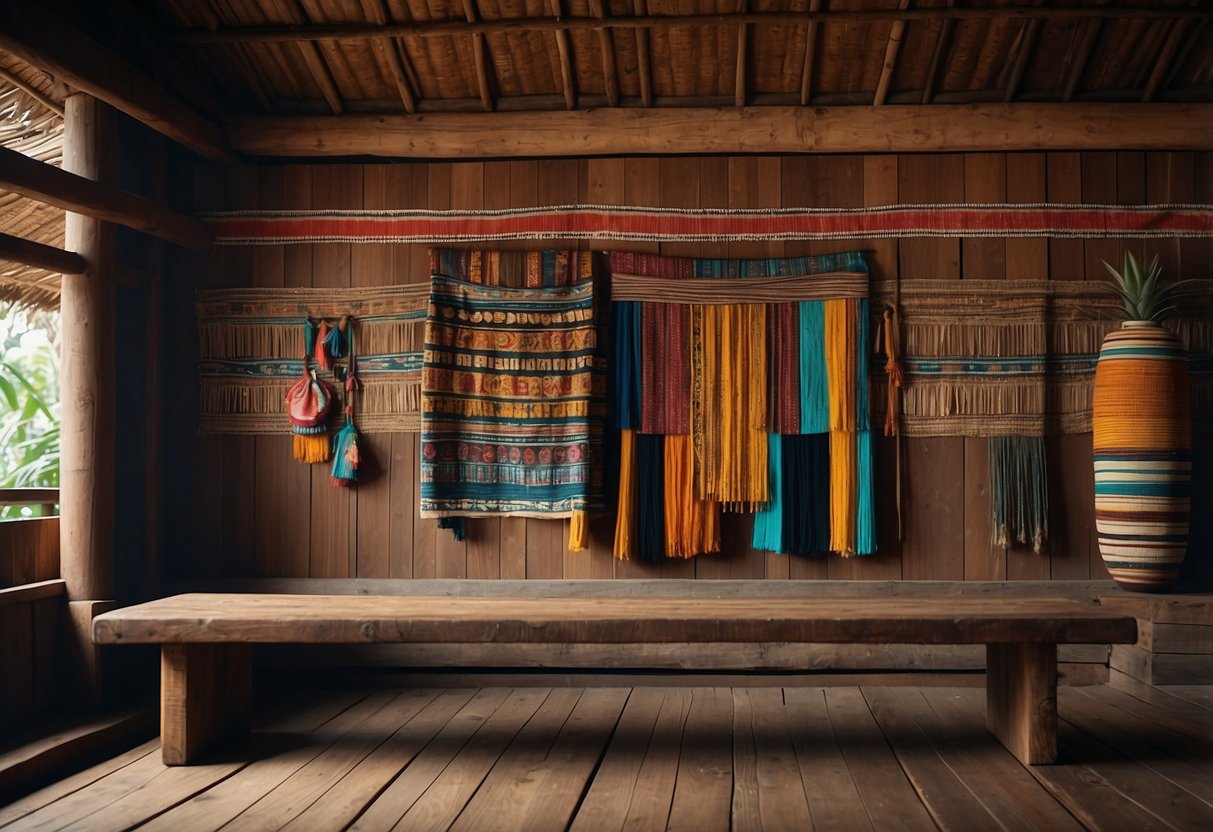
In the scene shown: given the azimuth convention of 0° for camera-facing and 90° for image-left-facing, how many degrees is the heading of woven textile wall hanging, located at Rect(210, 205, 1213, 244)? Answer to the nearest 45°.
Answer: approximately 0°

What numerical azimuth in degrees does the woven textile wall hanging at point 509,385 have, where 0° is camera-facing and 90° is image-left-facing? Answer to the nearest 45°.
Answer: approximately 0°

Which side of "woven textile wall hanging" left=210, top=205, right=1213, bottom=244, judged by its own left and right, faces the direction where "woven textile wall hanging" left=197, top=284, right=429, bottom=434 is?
right

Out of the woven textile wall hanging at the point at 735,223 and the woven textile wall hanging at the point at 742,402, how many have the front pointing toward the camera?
2

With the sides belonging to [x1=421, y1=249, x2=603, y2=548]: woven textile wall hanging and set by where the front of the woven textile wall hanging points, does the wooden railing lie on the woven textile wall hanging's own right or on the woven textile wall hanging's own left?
on the woven textile wall hanging's own right

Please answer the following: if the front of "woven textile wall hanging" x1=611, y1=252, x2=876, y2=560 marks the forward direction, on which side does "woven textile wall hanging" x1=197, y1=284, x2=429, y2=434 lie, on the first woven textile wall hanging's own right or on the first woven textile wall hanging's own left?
on the first woven textile wall hanging's own right

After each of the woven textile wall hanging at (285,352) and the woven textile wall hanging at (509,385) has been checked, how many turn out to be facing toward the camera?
2
